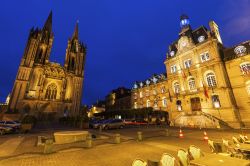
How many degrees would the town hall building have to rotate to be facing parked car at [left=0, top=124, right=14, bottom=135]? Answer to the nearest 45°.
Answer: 0° — it already faces it

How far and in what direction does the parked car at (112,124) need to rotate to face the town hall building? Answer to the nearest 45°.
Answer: approximately 180°

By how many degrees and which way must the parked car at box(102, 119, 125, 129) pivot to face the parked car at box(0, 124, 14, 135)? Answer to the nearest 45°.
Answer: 0° — it already faces it

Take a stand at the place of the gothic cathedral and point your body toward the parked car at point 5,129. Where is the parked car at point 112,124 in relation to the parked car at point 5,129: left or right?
left

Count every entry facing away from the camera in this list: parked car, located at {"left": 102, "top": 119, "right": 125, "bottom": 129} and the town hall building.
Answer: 0

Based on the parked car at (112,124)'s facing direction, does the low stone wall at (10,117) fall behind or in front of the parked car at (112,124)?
in front

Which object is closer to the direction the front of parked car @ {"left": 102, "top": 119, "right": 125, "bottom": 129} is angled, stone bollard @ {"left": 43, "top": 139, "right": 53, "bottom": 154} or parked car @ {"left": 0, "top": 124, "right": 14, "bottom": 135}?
the parked car

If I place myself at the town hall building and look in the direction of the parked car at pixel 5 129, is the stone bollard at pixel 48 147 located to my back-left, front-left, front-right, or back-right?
front-left

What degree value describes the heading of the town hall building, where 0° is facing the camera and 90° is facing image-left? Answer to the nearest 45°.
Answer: approximately 45°

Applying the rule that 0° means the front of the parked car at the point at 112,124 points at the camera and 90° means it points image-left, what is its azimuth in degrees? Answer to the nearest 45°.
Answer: approximately 90°

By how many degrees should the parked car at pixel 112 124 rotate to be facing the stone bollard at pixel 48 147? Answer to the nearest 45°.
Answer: approximately 90° to its left

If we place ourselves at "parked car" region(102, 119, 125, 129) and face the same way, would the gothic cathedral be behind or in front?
in front

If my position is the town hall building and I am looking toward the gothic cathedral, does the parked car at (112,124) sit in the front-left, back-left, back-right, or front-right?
front-left

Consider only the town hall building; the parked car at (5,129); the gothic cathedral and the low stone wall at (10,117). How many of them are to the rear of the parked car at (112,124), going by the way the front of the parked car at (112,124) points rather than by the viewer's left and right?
1
